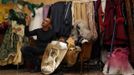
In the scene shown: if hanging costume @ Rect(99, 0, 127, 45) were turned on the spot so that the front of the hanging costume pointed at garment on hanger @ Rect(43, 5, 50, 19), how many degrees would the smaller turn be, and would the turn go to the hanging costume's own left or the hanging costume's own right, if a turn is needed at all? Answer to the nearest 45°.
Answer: approximately 90° to the hanging costume's own right

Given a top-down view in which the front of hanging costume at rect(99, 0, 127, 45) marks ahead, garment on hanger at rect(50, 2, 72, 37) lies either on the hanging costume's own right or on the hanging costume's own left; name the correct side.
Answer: on the hanging costume's own right

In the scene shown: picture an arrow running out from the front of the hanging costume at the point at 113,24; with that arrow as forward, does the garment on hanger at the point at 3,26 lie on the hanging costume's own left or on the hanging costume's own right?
on the hanging costume's own right

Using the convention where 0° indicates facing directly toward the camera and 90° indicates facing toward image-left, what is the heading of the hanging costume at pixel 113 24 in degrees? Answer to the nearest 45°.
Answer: approximately 0°

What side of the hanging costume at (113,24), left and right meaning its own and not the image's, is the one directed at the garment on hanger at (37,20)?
right

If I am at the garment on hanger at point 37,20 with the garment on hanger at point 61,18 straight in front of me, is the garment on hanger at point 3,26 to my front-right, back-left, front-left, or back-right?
back-right

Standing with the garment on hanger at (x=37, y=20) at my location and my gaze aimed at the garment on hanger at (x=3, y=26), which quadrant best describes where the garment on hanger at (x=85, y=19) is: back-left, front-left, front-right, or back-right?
back-left

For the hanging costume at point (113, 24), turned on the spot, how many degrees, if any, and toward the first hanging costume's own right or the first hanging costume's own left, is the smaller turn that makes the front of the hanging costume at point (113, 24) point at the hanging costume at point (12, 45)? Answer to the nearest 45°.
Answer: approximately 90° to the first hanging costume's own right

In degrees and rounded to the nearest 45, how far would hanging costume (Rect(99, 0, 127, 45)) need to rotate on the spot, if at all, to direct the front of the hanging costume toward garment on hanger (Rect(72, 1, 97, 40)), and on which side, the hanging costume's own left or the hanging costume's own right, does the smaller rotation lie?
approximately 90° to the hanging costume's own right
